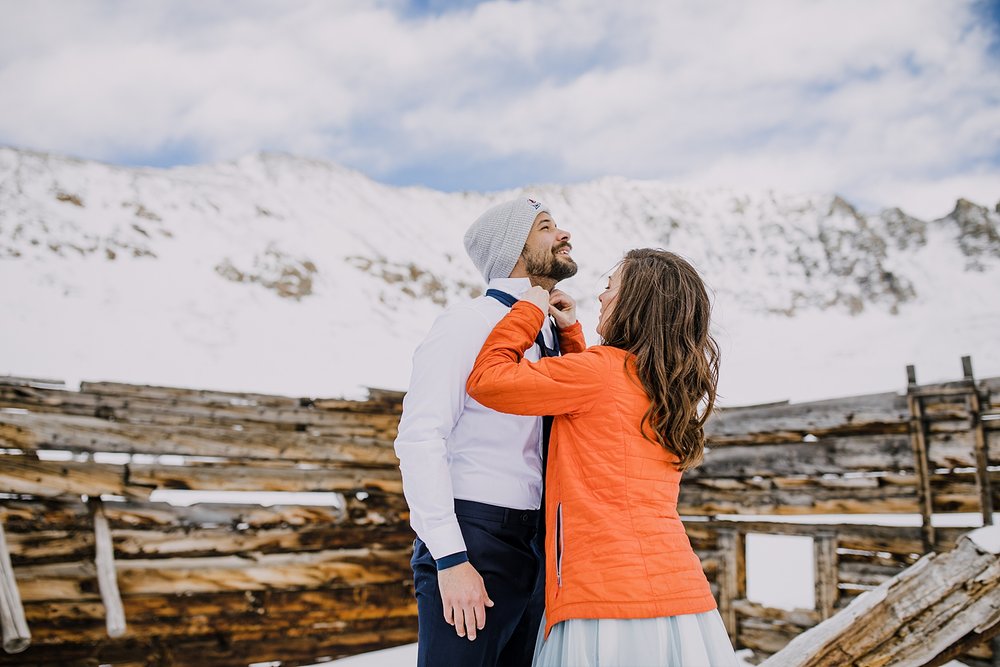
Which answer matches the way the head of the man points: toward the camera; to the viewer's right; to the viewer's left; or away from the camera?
to the viewer's right

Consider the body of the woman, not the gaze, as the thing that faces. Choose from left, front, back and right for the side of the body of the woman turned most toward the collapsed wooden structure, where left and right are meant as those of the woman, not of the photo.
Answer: front

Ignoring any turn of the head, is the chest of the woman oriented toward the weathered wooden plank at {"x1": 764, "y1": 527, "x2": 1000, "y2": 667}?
no

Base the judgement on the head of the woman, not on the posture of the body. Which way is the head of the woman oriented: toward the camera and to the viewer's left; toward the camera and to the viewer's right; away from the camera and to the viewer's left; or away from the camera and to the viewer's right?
away from the camera and to the viewer's left

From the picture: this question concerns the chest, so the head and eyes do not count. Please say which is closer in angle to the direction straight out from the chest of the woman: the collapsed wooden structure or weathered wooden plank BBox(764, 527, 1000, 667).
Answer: the collapsed wooden structure

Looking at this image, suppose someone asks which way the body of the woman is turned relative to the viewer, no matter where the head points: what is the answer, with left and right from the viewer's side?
facing away from the viewer and to the left of the viewer
